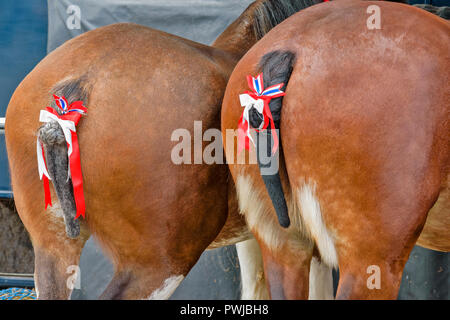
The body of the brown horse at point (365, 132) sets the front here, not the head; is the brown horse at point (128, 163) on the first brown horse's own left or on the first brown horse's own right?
on the first brown horse's own left

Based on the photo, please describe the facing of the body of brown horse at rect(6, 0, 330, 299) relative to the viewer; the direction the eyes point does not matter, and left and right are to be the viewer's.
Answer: facing away from the viewer and to the right of the viewer

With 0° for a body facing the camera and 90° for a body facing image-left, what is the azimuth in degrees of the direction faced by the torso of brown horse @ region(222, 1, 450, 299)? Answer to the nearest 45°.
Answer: approximately 225°

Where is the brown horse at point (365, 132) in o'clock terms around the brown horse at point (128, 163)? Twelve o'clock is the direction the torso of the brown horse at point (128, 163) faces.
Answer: the brown horse at point (365, 132) is roughly at 3 o'clock from the brown horse at point (128, 163).

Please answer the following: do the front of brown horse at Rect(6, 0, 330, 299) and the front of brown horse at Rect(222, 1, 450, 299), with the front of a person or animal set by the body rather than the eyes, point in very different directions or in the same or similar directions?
same or similar directions

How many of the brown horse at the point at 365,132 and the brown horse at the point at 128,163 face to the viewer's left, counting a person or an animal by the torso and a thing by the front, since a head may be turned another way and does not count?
0
